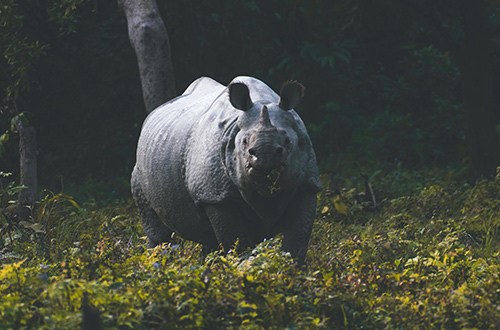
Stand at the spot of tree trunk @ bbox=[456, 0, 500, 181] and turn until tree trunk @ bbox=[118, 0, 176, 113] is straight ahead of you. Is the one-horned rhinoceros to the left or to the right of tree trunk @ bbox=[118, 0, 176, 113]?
left

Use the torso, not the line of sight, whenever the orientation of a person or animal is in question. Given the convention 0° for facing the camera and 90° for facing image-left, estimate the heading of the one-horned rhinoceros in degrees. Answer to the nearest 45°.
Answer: approximately 315°

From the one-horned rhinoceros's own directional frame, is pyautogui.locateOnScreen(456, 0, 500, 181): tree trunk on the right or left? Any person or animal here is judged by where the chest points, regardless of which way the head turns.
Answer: on its left

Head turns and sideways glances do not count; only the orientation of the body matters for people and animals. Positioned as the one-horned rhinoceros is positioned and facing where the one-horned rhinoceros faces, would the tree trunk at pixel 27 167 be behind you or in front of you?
behind

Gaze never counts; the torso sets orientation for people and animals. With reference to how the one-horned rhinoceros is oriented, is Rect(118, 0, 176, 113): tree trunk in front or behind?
behind
